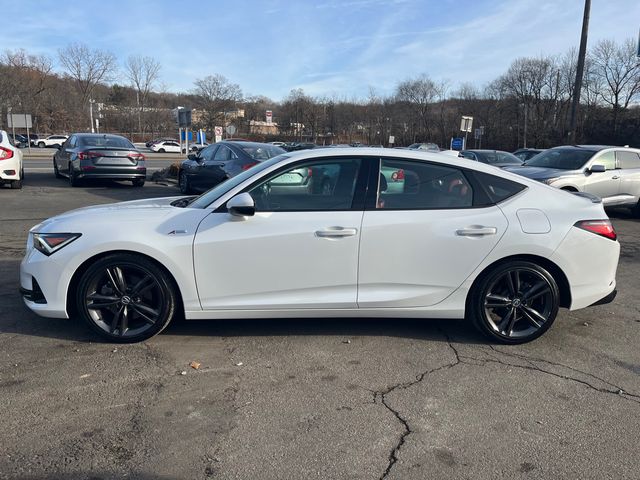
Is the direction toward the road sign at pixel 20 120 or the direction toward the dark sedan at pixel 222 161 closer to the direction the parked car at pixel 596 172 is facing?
the dark sedan

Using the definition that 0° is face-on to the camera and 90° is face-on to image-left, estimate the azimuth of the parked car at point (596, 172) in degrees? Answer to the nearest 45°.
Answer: approximately 45°

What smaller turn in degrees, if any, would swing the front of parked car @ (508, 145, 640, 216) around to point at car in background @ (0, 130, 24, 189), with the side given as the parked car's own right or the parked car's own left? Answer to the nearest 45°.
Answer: approximately 45° to the parked car's own right

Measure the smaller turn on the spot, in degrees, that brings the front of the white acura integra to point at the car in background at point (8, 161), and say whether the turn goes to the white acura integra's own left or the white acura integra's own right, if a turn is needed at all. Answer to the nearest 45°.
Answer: approximately 45° to the white acura integra's own right

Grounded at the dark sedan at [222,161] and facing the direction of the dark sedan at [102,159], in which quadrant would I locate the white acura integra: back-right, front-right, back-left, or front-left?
back-left

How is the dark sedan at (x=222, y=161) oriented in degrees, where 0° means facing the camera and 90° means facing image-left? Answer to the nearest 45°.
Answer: approximately 135°

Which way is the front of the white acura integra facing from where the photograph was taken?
facing to the left of the viewer

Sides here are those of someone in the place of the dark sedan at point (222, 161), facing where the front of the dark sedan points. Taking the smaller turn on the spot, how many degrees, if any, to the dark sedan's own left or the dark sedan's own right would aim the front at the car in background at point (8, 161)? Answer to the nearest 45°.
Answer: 0° — it already faces it

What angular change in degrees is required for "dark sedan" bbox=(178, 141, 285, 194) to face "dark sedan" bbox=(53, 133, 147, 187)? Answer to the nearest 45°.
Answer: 0° — it already faces it

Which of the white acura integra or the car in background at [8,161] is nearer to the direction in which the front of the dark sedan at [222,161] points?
the car in background
